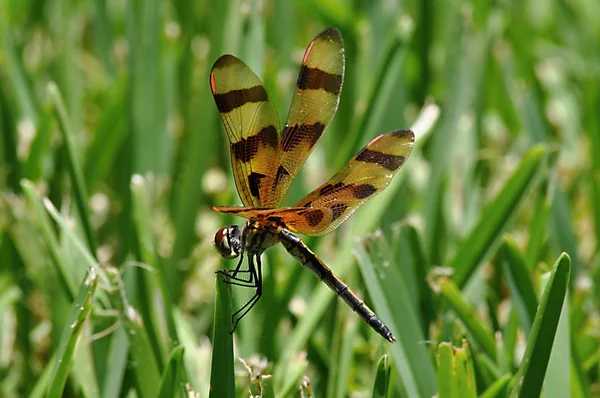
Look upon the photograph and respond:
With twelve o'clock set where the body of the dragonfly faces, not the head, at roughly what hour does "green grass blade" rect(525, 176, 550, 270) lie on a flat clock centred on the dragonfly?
The green grass blade is roughly at 5 o'clock from the dragonfly.

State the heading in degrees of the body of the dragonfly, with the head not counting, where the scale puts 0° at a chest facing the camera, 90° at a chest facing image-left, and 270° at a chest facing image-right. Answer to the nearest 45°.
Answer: approximately 90°
